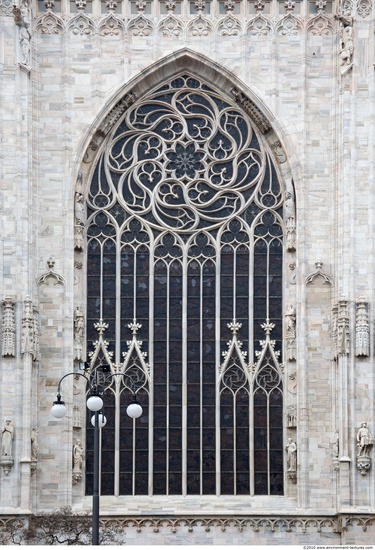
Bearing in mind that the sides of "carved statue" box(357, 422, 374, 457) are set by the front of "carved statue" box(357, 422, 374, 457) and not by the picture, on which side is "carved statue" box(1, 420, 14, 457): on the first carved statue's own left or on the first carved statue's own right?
on the first carved statue's own right

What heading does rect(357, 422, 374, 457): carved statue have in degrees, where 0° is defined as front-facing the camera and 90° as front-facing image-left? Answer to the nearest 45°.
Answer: approximately 0°
